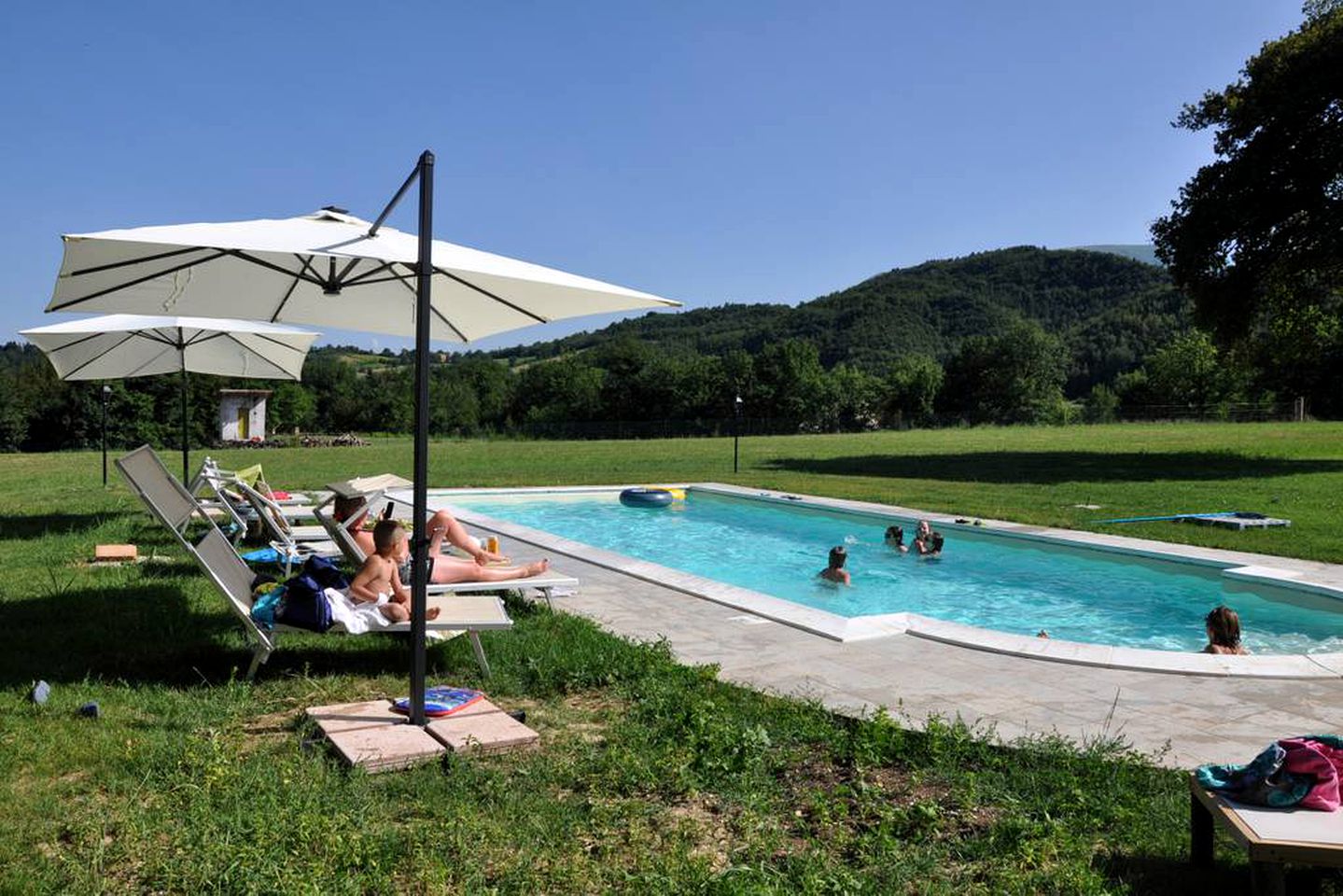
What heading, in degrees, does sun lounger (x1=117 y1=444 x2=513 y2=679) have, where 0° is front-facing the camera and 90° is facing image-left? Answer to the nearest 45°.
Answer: approximately 270°

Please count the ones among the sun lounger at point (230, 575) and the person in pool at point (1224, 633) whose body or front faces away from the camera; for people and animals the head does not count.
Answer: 1

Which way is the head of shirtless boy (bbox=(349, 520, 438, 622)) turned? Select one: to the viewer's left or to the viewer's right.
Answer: to the viewer's right

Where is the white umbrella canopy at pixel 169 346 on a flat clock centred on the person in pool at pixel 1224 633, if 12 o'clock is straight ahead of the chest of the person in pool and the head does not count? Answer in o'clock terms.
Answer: The white umbrella canopy is roughly at 9 o'clock from the person in pool.

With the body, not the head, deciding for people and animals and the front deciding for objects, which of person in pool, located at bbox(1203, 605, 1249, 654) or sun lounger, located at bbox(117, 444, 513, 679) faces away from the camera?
the person in pool

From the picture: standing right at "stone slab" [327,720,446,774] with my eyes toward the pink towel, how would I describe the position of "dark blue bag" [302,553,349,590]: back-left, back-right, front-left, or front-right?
back-left

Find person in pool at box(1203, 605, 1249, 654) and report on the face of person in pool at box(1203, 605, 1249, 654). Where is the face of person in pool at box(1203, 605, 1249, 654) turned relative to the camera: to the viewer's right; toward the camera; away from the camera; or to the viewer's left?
away from the camera

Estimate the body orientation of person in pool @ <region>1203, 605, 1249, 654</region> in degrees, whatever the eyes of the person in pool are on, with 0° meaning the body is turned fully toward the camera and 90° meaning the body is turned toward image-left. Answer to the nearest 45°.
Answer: approximately 180°

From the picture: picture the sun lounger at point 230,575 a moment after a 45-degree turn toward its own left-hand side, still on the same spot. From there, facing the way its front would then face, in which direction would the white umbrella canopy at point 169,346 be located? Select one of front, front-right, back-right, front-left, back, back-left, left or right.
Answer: front-left

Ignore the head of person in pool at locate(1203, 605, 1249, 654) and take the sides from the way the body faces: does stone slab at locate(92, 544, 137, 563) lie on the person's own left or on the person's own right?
on the person's own left

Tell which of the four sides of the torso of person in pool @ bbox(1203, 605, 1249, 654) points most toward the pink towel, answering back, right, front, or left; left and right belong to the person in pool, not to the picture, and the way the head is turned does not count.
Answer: back

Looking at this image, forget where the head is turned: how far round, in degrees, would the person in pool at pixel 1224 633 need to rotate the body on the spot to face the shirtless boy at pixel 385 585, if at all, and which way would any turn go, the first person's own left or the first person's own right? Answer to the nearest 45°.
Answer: approximately 135° to the first person's own left

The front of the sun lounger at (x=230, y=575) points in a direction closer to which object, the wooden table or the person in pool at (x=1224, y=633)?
the person in pool
